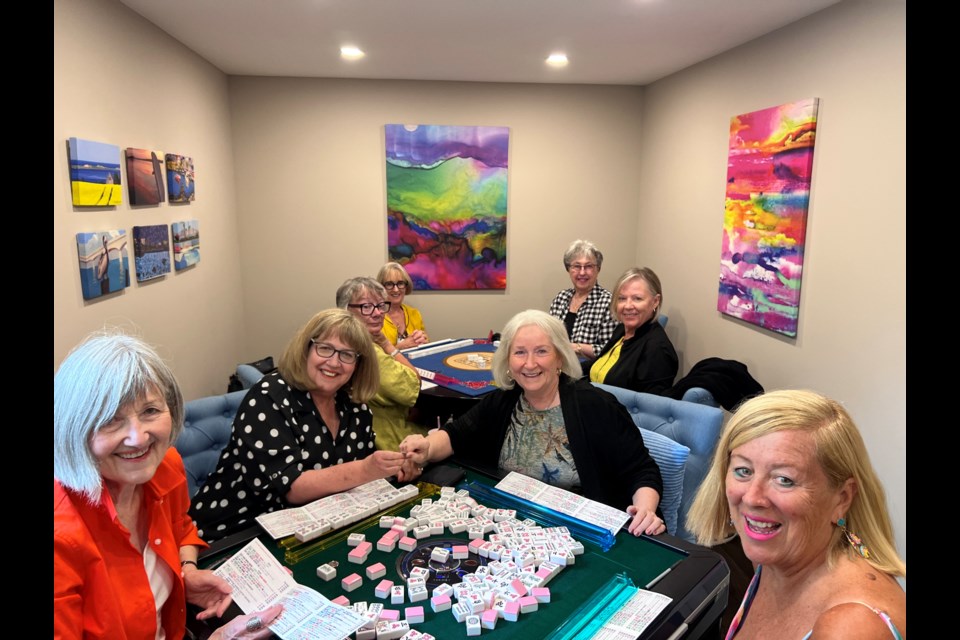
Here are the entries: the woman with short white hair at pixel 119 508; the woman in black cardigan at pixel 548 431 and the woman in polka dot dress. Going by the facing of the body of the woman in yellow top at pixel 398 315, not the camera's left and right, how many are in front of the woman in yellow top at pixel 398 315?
3

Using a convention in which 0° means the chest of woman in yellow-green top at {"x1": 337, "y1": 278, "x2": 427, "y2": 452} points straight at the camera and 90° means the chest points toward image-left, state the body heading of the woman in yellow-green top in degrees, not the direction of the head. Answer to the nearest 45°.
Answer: approximately 315°
